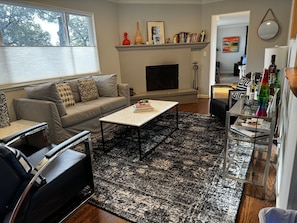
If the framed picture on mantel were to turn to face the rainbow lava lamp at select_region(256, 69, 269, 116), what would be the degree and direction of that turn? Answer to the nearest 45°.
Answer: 0° — it already faces it

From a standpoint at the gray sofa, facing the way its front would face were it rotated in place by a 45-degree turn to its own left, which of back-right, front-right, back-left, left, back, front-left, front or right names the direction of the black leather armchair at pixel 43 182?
right

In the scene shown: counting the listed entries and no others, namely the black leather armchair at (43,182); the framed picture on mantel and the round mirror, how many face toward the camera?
2

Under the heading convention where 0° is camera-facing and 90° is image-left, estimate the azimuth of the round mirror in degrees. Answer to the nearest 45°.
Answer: approximately 0°

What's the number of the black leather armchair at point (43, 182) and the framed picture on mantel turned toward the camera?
1

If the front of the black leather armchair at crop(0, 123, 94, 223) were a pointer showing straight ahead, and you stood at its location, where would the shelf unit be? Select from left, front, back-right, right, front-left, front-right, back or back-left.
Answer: front-right

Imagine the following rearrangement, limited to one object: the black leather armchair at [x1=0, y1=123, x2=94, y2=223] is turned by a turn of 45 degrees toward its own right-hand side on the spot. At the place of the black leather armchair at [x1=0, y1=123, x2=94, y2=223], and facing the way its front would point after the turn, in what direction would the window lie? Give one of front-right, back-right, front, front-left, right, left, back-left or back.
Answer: left

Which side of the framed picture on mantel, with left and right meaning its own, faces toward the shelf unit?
front

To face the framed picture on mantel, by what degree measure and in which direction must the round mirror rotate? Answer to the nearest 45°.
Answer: approximately 90° to its right

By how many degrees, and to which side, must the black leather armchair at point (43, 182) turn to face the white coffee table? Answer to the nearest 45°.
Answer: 0° — it already faces it

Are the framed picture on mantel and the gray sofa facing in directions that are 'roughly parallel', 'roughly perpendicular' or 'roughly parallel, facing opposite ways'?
roughly perpendicular

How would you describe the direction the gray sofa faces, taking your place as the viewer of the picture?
facing the viewer and to the right of the viewer

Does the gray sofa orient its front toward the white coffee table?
yes

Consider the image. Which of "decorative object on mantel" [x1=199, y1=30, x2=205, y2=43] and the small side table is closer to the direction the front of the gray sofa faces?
the decorative object on mantel

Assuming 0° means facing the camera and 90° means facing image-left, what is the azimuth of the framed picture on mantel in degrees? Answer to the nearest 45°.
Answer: approximately 0°
